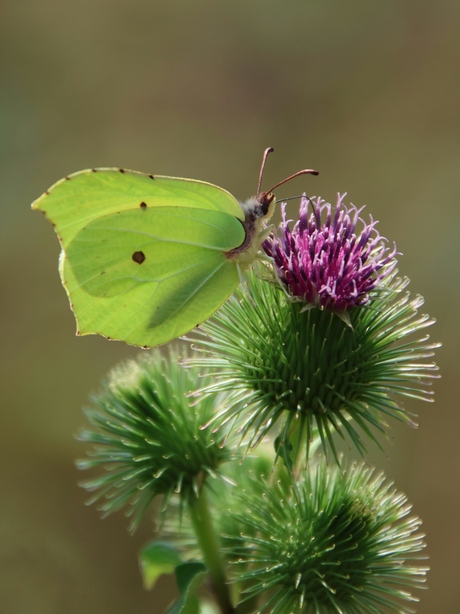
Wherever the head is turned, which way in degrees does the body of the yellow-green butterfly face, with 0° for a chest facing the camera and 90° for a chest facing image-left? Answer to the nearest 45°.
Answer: approximately 270°
